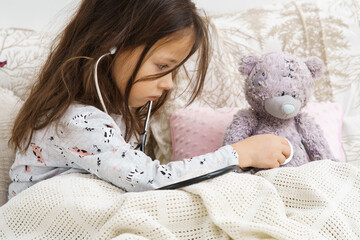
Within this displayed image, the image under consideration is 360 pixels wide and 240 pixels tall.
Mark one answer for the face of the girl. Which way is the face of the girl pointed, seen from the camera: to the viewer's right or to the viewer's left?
to the viewer's right

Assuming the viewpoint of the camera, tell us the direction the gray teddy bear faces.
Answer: facing the viewer

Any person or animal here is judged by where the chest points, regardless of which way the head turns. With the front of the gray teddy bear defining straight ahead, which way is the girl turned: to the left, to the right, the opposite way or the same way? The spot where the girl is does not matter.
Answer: to the left

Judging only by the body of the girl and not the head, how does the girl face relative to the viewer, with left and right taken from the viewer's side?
facing to the right of the viewer
